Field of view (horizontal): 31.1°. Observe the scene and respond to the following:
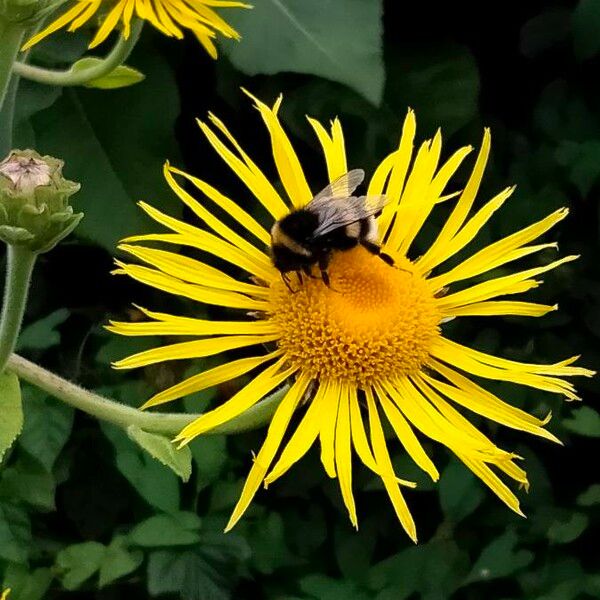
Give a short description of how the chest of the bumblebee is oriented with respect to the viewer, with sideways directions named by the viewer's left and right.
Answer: facing to the left of the viewer

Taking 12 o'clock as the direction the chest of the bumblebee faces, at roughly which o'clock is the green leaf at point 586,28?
The green leaf is roughly at 4 o'clock from the bumblebee.
